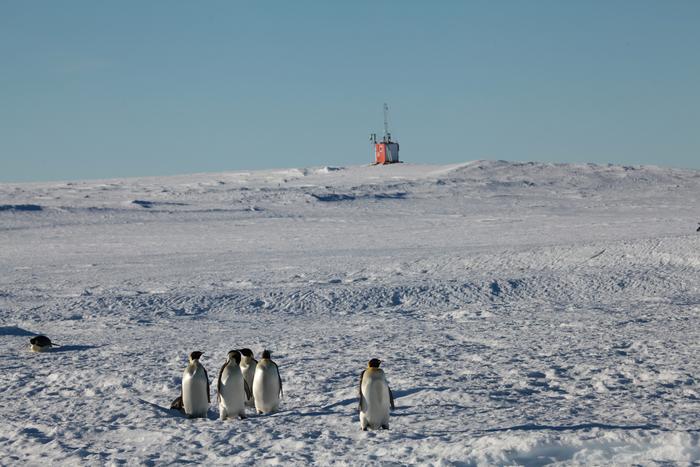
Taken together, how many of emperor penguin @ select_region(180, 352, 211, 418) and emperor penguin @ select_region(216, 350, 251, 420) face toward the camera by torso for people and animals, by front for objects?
2

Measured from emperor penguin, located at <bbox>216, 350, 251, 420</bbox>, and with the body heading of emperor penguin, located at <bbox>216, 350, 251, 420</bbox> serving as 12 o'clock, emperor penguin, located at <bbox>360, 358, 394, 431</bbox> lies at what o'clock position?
emperor penguin, located at <bbox>360, 358, 394, 431</bbox> is roughly at 10 o'clock from emperor penguin, located at <bbox>216, 350, 251, 420</bbox>.

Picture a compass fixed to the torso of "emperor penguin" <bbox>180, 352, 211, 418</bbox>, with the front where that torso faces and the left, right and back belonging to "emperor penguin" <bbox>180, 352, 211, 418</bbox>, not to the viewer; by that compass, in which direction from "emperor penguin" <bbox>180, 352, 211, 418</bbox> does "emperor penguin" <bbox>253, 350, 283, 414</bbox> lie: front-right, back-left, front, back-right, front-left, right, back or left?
left

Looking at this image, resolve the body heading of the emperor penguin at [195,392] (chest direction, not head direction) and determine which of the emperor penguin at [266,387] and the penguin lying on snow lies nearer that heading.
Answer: the emperor penguin

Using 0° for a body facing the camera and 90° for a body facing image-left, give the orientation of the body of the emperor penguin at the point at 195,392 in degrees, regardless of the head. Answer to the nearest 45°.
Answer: approximately 0°

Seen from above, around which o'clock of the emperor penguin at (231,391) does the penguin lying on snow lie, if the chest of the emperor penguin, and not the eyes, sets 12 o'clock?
The penguin lying on snow is roughly at 5 o'clock from the emperor penguin.

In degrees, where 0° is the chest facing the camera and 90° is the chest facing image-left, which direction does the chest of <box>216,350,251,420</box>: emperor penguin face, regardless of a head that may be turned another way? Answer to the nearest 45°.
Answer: approximately 0°

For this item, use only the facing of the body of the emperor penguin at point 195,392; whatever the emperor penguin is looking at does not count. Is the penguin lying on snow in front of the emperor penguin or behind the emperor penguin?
behind
